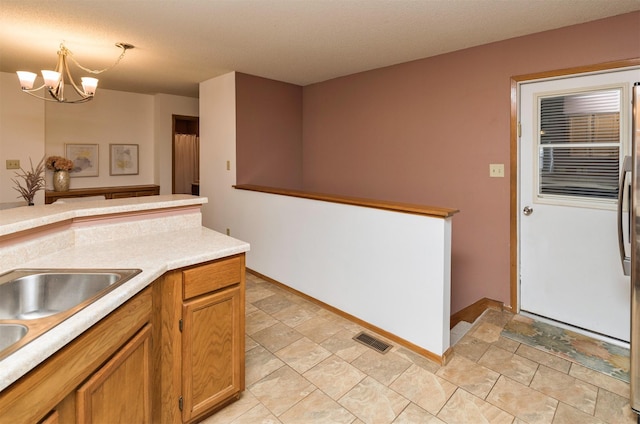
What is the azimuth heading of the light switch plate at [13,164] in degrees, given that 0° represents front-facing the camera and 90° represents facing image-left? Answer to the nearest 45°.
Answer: approximately 0°

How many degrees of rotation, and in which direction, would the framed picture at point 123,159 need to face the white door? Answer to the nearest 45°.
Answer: approximately 45° to its left

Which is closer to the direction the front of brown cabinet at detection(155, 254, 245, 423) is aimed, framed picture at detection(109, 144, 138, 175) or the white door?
the white door
